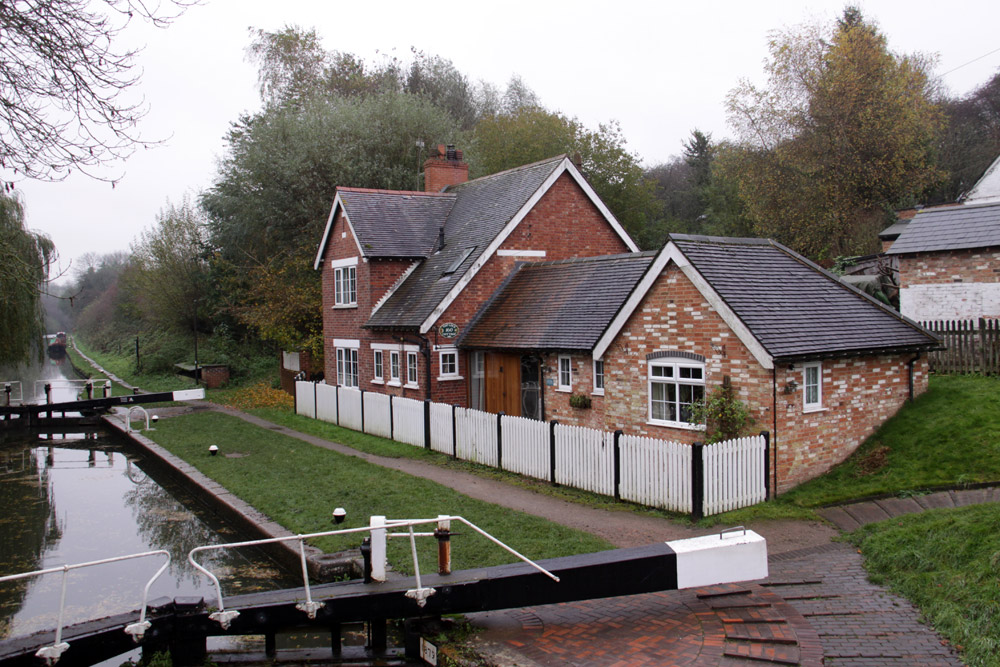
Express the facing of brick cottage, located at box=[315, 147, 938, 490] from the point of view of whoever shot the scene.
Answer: facing the viewer and to the left of the viewer

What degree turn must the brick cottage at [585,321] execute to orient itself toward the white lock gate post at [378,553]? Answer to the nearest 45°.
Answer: approximately 45° to its left

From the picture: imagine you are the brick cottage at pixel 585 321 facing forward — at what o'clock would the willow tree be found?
The willow tree is roughly at 2 o'clock from the brick cottage.

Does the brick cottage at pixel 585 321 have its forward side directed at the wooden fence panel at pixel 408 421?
no
